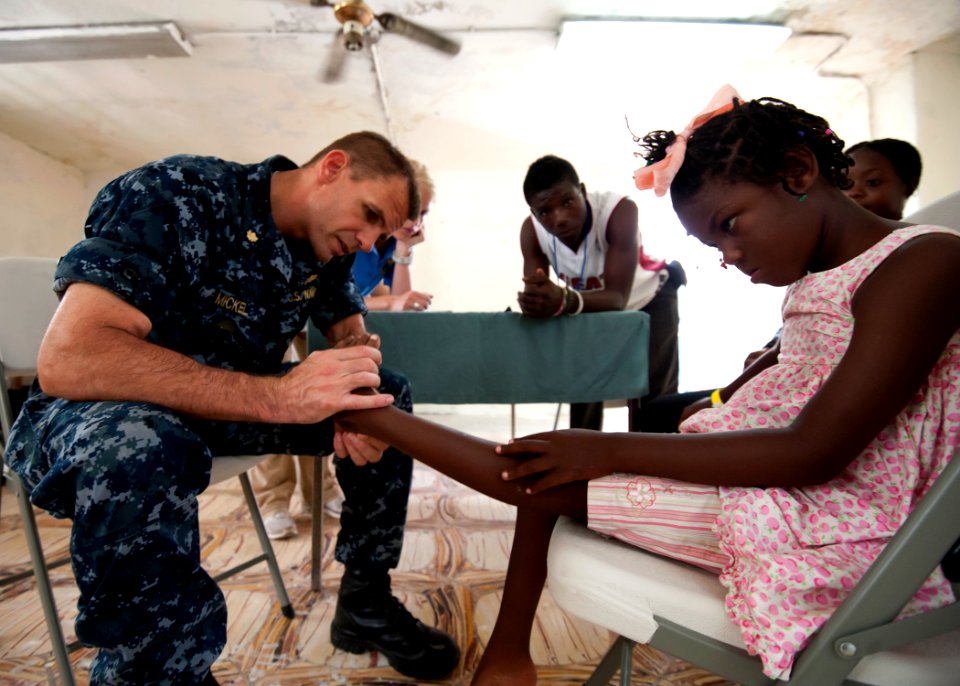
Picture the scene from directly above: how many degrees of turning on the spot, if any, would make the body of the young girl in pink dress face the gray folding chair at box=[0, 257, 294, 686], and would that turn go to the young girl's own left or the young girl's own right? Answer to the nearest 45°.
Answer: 0° — they already face it

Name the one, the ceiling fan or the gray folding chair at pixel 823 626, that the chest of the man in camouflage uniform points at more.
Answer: the gray folding chair

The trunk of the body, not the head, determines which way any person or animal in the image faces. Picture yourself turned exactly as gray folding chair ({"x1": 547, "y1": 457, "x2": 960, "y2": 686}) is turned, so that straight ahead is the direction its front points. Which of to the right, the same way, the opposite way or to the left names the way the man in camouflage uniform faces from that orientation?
the opposite way

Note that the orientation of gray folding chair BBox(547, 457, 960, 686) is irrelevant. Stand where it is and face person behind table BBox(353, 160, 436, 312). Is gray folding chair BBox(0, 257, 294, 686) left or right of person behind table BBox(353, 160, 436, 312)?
left

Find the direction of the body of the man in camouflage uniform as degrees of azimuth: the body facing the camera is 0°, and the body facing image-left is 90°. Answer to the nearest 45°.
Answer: approximately 315°

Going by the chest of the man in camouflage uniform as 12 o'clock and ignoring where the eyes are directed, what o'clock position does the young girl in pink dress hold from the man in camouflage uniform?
The young girl in pink dress is roughly at 12 o'clock from the man in camouflage uniform.

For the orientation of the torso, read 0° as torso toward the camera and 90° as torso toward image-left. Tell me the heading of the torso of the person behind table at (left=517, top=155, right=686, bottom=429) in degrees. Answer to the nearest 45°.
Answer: approximately 45°

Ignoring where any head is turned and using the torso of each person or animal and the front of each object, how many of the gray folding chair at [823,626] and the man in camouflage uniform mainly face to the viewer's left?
1

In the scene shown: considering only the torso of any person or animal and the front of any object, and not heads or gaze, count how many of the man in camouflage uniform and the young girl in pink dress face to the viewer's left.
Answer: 1

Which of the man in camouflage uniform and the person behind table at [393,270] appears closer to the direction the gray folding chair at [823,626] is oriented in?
the man in camouflage uniform

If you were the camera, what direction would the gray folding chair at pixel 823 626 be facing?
facing to the left of the viewer

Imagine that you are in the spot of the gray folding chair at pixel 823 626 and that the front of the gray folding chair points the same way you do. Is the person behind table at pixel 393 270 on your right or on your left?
on your right

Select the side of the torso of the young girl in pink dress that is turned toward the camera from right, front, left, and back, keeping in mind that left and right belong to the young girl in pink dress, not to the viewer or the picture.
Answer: left
